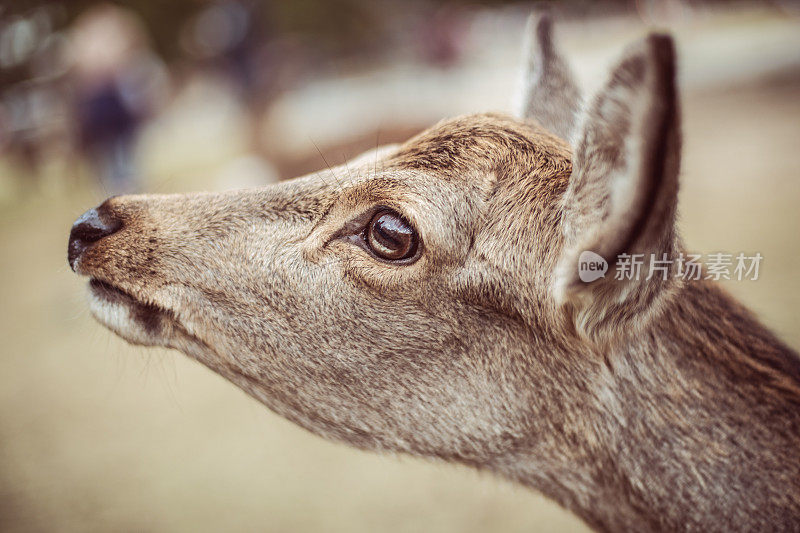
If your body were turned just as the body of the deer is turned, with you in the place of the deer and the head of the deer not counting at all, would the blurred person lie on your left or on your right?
on your right

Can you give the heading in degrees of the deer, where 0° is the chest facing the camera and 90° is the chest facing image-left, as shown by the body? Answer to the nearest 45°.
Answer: approximately 90°
